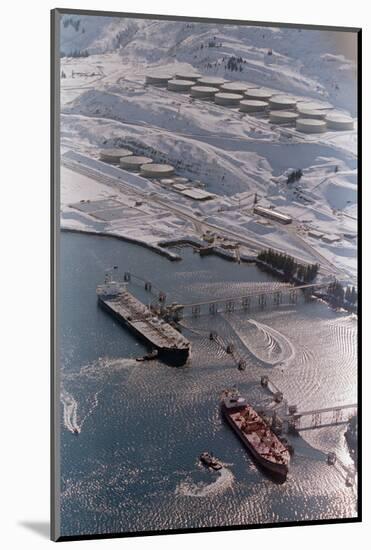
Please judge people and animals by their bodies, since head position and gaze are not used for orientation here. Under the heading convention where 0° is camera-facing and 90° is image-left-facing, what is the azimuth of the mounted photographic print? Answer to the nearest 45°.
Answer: approximately 315°
